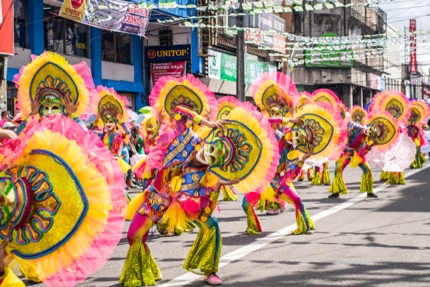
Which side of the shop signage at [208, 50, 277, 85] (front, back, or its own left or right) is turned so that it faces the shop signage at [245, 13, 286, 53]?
left

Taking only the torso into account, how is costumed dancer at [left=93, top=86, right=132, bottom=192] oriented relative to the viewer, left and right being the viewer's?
facing the viewer

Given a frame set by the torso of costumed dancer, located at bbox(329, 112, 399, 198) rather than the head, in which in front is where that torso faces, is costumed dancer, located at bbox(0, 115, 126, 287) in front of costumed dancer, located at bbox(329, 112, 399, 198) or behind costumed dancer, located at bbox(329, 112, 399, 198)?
in front

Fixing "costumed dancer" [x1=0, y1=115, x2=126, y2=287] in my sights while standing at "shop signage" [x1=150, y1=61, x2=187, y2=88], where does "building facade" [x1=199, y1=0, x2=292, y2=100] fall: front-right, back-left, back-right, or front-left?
back-left

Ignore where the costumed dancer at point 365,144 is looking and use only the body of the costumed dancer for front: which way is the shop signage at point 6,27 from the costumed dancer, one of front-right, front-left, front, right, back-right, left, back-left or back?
right

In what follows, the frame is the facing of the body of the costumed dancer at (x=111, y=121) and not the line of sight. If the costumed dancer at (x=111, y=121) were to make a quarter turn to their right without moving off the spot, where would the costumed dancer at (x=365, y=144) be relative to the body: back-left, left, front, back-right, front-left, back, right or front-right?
back

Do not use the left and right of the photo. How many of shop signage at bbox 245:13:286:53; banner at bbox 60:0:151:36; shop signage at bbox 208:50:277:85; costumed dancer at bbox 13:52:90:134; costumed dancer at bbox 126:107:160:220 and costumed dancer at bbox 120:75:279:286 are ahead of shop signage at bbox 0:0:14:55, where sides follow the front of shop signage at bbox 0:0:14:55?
3

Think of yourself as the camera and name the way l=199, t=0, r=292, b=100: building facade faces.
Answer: facing the viewer and to the right of the viewer

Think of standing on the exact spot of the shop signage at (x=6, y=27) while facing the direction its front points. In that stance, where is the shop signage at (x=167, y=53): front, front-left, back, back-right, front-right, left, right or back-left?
back-left

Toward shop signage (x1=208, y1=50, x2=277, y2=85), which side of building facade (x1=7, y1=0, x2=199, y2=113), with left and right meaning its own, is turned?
left

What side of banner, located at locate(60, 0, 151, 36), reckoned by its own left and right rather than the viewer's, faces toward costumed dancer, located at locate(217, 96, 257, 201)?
front

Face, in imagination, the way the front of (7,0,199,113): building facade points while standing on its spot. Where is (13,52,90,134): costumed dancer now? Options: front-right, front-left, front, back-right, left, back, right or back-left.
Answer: front-right

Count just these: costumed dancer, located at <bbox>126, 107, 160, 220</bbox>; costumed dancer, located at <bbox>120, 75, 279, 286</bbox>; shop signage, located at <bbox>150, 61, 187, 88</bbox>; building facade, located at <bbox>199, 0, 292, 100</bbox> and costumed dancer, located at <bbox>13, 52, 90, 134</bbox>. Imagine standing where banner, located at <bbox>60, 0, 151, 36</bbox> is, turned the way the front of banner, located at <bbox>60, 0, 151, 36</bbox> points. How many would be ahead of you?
3

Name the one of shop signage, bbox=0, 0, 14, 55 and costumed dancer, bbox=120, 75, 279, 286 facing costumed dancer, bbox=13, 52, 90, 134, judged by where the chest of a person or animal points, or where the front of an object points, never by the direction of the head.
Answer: the shop signage
